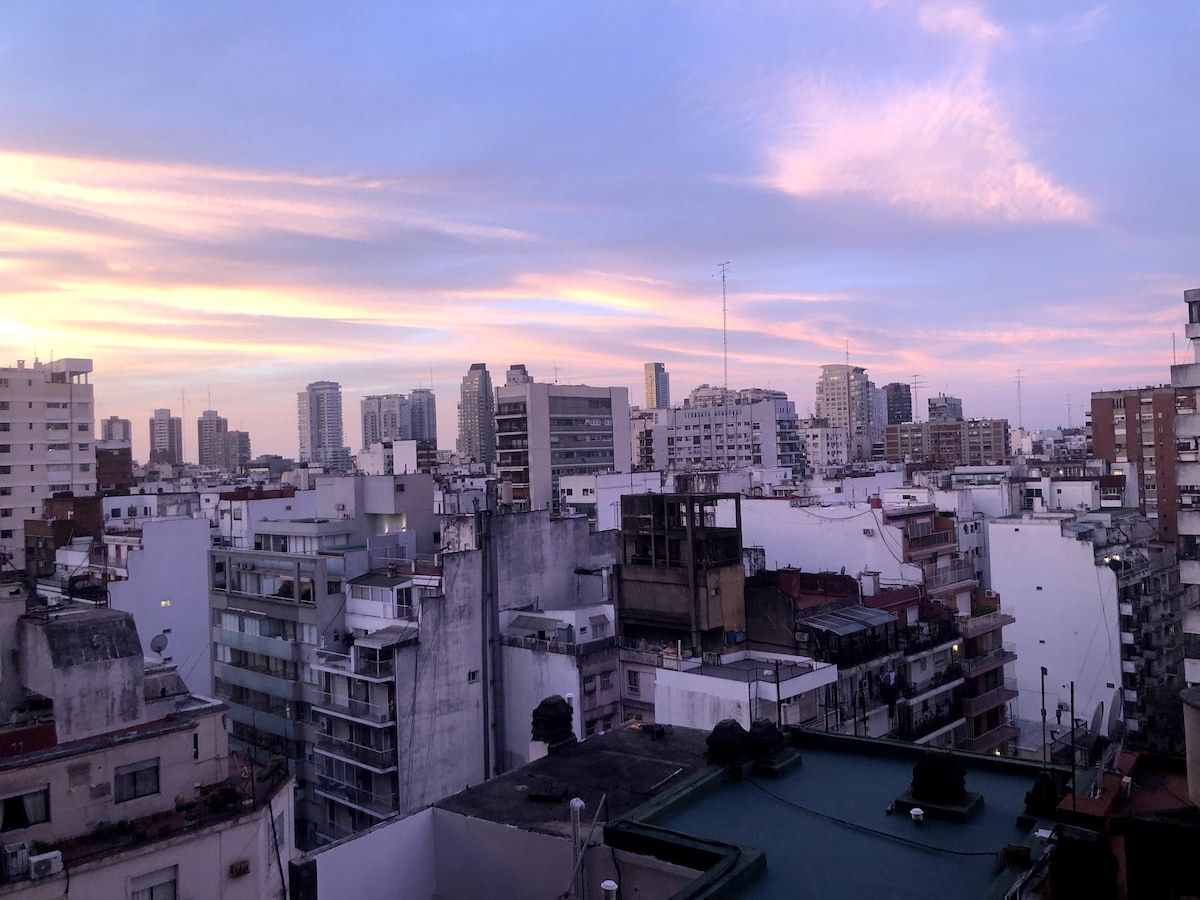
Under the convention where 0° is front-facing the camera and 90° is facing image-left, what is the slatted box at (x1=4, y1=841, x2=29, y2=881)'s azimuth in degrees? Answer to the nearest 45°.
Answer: approximately 315°
